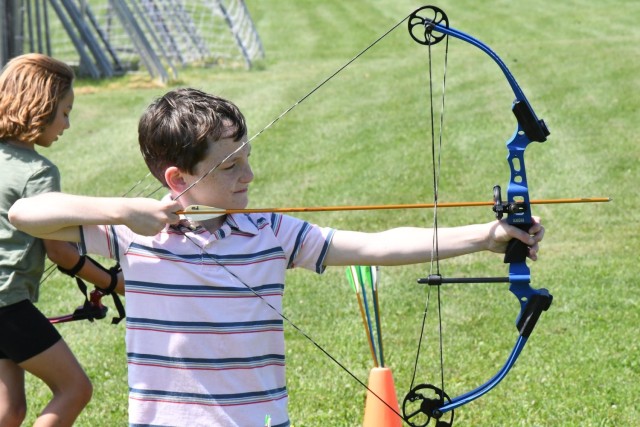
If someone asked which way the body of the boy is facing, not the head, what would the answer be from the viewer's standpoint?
toward the camera

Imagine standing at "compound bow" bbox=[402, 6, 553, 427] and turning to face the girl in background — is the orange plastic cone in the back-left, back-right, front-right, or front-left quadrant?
front-right

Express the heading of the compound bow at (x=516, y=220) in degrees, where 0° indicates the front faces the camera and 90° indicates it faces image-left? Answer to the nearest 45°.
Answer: approximately 270°

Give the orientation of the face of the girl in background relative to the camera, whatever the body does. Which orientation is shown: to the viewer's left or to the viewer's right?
to the viewer's right

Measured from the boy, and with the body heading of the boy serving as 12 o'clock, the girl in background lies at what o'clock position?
The girl in background is roughly at 5 o'clock from the boy.
